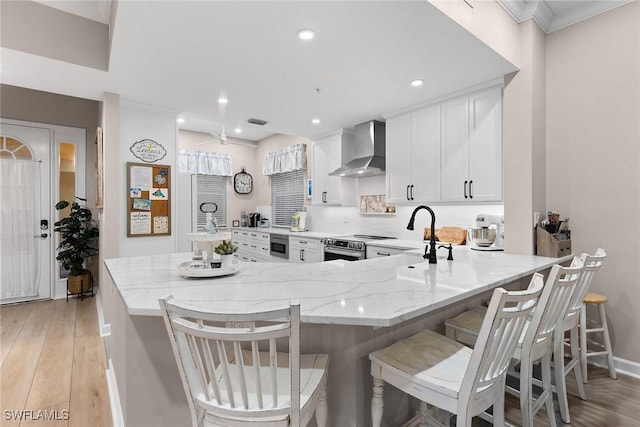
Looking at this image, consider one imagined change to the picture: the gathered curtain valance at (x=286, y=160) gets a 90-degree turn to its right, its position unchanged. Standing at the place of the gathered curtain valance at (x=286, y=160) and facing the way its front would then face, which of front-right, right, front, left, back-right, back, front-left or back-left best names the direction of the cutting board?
back

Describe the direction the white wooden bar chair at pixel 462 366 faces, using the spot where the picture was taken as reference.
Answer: facing away from the viewer and to the left of the viewer

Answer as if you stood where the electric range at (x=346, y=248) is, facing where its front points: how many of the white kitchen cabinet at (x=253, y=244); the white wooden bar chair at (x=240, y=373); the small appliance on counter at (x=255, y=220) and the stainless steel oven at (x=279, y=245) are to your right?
3

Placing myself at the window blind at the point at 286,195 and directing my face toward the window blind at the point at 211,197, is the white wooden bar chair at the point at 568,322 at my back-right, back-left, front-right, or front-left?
back-left

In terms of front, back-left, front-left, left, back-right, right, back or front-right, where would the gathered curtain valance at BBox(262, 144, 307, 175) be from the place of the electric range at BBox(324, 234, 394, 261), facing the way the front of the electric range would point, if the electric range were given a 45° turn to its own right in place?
front-right

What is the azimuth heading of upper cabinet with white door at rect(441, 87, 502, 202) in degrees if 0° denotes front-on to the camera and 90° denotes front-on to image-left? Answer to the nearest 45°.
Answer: approximately 45°

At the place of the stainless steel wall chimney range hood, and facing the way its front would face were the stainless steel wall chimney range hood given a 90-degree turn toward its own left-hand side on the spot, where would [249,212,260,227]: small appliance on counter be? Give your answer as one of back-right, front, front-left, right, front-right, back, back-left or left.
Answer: back

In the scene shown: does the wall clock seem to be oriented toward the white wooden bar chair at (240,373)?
yes

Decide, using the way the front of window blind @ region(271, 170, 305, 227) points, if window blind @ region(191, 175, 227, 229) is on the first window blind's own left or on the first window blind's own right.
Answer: on the first window blind's own right

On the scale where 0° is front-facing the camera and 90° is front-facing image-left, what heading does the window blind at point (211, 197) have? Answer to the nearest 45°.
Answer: approximately 0°
